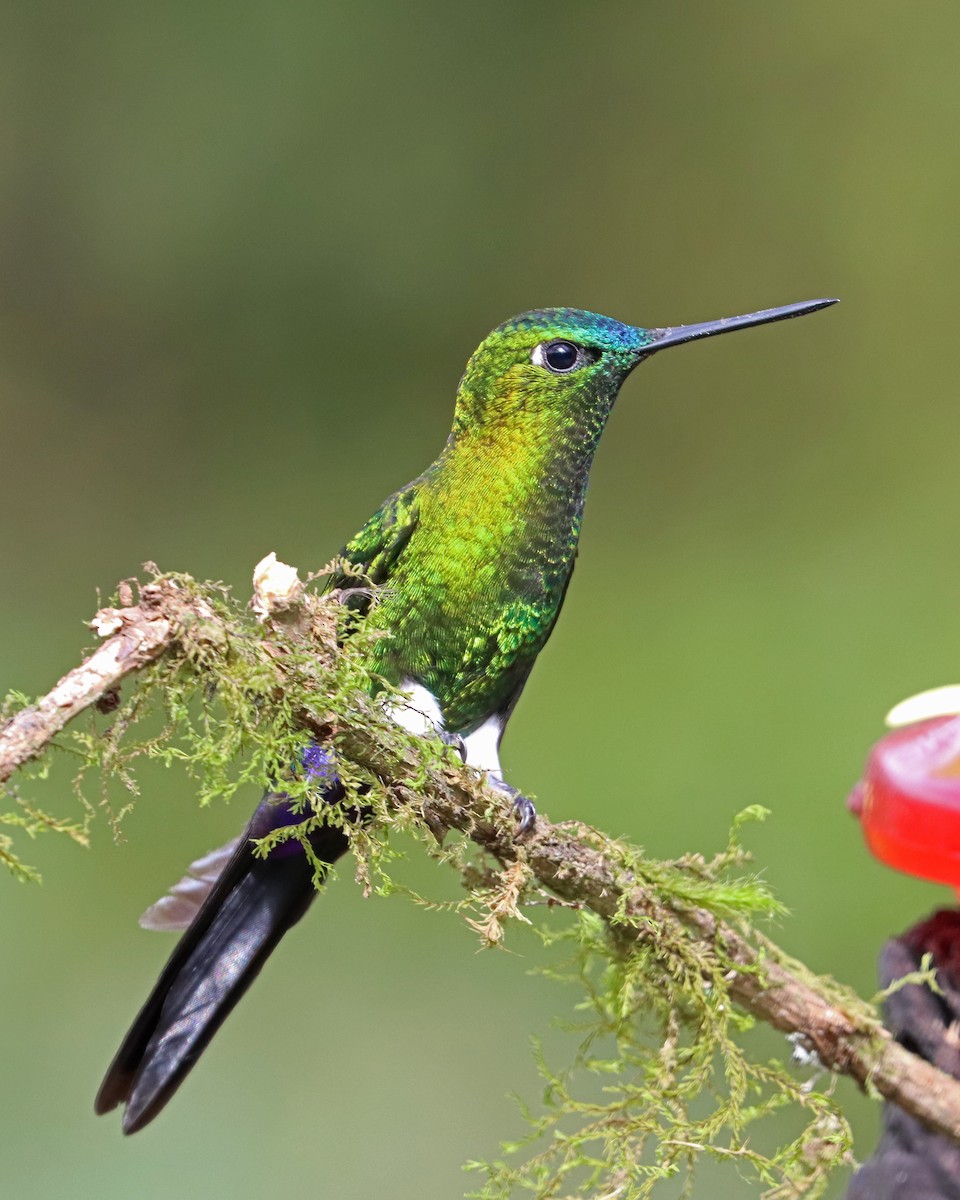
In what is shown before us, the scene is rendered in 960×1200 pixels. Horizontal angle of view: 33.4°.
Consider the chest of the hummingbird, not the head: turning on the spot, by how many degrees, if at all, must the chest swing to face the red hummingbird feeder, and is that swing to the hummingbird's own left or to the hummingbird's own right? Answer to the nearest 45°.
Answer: approximately 45° to the hummingbird's own left

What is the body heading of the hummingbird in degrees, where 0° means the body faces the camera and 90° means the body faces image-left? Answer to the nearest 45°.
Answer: approximately 270°
